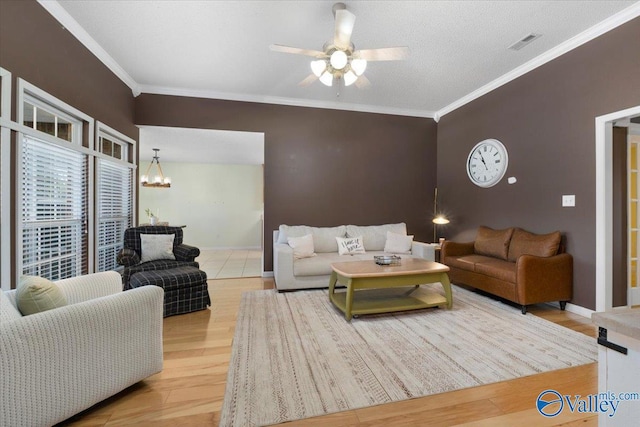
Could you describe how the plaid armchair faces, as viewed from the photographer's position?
facing the viewer and to the right of the viewer

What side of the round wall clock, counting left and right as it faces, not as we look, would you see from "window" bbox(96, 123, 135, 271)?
front

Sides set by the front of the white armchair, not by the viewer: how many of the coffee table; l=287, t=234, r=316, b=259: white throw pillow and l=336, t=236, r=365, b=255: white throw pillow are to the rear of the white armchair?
0

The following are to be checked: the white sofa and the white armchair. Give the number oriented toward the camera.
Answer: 1

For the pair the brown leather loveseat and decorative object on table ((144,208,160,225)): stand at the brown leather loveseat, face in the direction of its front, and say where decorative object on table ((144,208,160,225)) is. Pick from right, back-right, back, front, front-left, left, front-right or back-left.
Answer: front-right

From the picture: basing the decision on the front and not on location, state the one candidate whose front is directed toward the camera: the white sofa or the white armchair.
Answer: the white sofa

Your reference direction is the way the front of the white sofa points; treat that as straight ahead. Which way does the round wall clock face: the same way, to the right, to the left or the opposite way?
to the right

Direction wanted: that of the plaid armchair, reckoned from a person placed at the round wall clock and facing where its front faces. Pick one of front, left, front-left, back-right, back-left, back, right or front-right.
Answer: front

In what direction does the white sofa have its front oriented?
toward the camera

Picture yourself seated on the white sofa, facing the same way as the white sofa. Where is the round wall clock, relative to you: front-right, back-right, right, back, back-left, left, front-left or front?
left

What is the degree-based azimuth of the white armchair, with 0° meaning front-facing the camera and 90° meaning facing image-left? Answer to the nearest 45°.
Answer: approximately 225°

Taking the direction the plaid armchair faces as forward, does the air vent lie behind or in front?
in front

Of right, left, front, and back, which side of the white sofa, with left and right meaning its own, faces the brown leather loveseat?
left

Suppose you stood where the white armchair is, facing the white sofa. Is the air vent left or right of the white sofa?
right

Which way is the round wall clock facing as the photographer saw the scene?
facing the viewer and to the left of the viewer

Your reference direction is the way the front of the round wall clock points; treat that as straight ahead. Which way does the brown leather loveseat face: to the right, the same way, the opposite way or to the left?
the same way
